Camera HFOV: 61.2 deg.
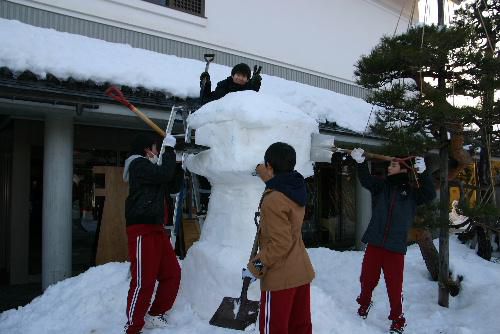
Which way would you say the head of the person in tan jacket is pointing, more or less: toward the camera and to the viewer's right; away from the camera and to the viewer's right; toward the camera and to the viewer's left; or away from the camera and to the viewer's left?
away from the camera and to the viewer's left

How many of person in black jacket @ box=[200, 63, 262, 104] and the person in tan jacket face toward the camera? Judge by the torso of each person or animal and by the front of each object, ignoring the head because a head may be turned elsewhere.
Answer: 1

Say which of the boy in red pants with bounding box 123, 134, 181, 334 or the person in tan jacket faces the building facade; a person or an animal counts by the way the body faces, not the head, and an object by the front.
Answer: the person in tan jacket

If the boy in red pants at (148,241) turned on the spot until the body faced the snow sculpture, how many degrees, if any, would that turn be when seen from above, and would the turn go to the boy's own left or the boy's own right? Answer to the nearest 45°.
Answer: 0° — they already face it

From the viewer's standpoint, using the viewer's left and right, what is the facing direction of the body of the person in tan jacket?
facing away from the viewer and to the left of the viewer

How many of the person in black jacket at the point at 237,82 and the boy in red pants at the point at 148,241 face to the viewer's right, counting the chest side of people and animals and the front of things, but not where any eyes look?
1

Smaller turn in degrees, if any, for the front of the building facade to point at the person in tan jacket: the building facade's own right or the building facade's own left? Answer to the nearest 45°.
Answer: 0° — it already faces them

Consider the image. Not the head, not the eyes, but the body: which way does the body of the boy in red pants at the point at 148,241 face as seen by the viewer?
to the viewer's right
